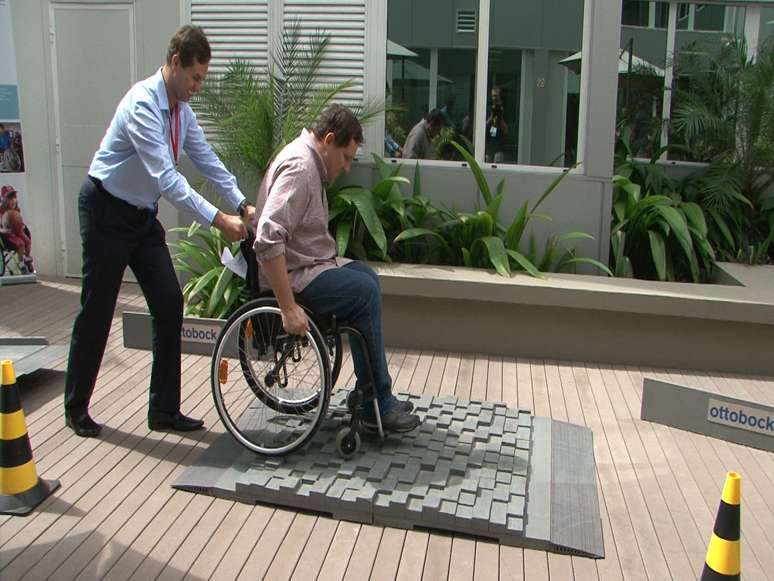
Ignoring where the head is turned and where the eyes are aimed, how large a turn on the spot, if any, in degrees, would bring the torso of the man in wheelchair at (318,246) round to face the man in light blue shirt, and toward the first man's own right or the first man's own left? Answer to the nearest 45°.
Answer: approximately 135° to the first man's own left

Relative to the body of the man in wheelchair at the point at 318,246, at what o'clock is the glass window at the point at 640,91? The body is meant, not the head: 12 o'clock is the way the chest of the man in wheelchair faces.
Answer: The glass window is roughly at 10 o'clock from the man in wheelchair.

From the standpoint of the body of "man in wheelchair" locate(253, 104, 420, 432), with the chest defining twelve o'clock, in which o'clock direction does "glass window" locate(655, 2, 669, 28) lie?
The glass window is roughly at 10 o'clock from the man in wheelchair.

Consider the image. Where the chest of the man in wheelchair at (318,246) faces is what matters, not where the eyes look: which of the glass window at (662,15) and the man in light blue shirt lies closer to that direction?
the glass window

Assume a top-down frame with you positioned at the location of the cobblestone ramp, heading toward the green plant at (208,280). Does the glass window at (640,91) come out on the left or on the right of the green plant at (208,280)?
right

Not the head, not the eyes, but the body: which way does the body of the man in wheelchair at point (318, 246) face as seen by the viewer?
to the viewer's right

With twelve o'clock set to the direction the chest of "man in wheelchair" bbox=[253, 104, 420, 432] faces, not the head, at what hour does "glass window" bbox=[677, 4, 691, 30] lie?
The glass window is roughly at 10 o'clock from the man in wheelchair.

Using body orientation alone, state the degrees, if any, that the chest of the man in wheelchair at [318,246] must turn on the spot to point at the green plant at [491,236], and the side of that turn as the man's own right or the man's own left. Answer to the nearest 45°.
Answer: approximately 45° to the man's own left

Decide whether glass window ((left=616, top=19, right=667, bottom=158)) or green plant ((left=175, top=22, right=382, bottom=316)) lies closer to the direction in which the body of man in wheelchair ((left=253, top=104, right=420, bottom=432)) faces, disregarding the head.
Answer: the glass window

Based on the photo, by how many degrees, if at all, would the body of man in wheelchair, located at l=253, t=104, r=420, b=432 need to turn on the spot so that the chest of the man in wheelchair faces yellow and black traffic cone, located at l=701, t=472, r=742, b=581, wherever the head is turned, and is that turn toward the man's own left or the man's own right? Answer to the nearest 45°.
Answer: approximately 45° to the man's own right

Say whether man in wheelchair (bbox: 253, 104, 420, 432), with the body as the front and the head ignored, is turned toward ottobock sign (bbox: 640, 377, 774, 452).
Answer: yes

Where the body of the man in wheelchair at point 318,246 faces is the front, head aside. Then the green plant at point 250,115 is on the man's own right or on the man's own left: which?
on the man's own left

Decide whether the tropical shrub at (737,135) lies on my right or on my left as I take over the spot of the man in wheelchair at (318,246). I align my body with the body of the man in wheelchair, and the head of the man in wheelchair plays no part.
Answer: on my left

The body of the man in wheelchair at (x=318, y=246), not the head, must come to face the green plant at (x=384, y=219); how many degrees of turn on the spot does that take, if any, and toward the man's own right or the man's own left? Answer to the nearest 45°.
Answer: approximately 90° to the man's own left
